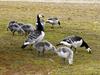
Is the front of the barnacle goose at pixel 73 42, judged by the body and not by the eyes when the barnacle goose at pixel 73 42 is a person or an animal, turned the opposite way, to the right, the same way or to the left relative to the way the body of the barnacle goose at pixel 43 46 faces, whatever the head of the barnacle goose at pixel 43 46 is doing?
the same way

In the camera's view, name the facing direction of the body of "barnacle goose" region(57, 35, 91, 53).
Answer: to the viewer's right
